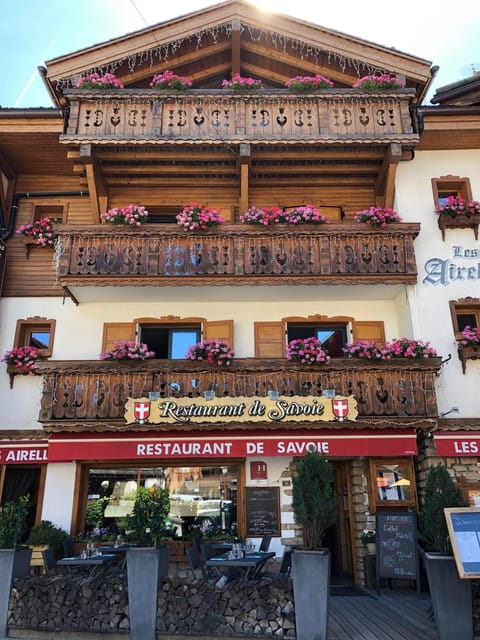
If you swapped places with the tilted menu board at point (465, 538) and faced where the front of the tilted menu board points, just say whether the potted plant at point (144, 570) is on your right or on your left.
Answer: on your right

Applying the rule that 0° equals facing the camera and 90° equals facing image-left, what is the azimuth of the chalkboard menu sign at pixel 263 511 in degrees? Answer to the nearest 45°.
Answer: approximately 0°

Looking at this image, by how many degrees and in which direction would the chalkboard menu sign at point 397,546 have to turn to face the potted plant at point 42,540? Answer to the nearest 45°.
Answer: approximately 90° to its right

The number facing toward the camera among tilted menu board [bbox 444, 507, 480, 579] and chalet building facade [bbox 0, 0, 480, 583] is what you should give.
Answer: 2
